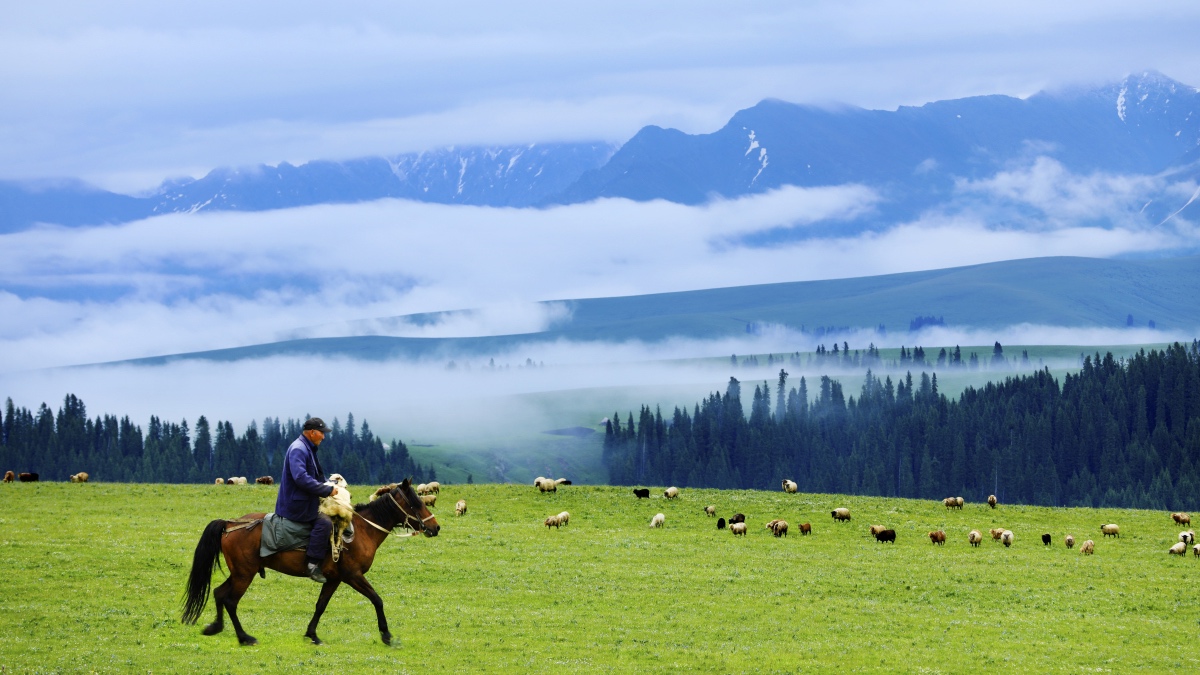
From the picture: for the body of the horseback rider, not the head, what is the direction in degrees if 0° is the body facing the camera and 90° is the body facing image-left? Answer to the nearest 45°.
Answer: approximately 270°

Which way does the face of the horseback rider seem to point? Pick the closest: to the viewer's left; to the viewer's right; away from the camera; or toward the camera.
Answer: to the viewer's right

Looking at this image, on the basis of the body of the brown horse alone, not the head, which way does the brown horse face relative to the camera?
to the viewer's right
